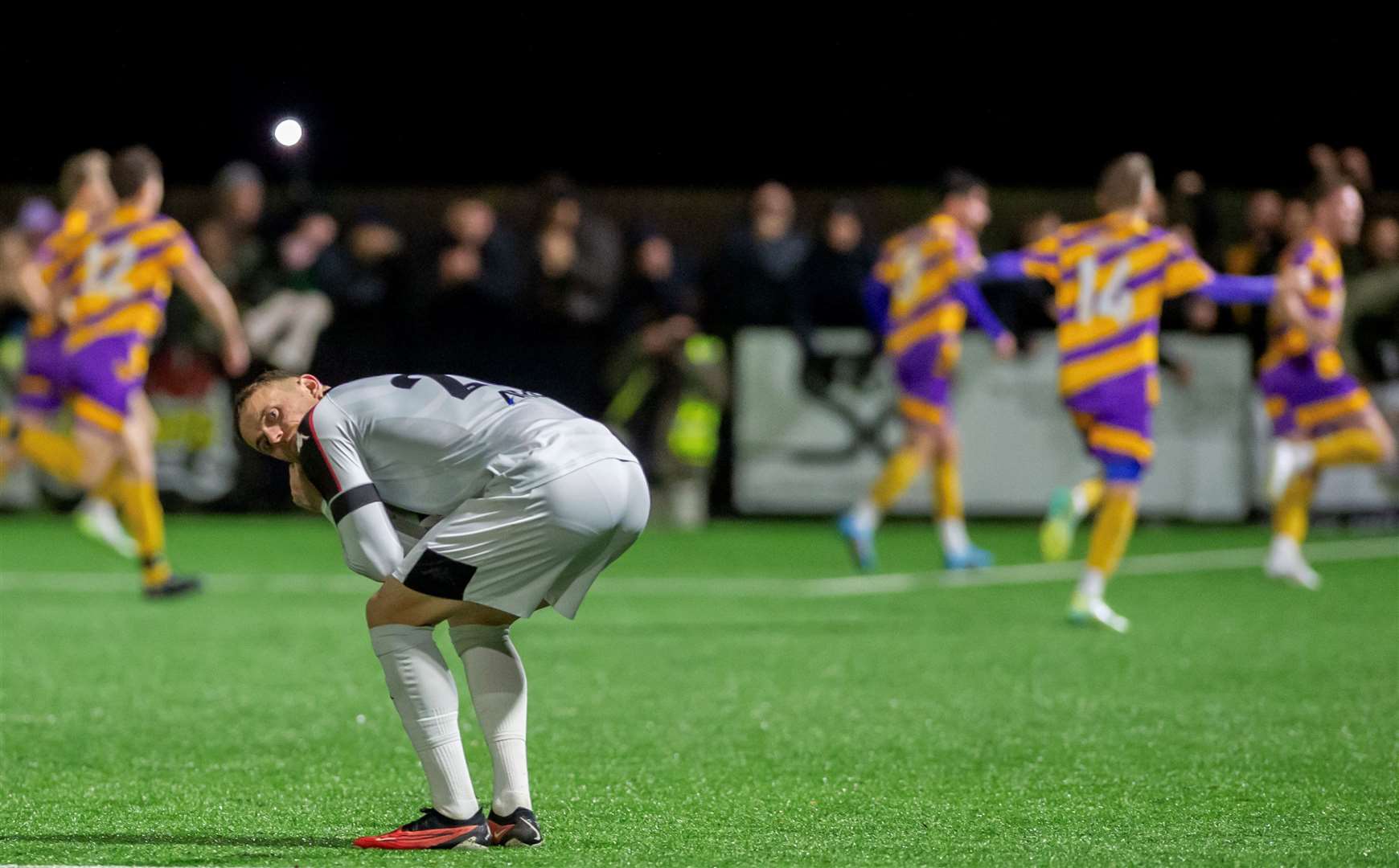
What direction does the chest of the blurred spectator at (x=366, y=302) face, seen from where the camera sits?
toward the camera

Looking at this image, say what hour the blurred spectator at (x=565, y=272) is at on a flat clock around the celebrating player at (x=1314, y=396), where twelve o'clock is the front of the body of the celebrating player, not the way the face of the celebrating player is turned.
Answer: The blurred spectator is roughly at 7 o'clock from the celebrating player.

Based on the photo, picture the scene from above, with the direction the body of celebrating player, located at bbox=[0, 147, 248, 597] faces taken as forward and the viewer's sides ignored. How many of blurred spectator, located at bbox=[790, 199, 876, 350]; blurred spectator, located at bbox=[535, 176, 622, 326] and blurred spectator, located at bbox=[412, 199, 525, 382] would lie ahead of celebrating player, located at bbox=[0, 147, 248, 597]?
3

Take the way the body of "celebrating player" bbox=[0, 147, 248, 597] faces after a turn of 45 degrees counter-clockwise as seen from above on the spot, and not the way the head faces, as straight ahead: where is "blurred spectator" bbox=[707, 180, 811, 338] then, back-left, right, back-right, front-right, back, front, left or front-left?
front-right

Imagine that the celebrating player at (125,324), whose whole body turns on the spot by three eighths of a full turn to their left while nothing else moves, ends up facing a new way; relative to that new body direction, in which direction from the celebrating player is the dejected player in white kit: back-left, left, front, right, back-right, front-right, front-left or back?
left

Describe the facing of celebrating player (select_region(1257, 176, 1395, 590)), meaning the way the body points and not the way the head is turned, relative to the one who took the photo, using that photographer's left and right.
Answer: facing to the right of the viewer

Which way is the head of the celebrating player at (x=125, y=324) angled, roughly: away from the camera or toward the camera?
away from the camera
